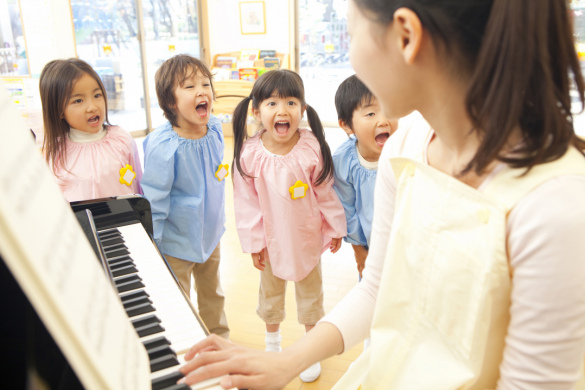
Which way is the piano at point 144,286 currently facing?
to the viewer's right

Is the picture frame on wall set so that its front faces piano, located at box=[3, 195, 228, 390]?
yes

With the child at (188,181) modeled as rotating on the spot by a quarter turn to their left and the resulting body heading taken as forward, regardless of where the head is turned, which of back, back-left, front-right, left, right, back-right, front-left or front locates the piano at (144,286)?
back-right

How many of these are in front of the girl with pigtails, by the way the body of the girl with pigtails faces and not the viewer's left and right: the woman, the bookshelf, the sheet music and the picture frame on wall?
2

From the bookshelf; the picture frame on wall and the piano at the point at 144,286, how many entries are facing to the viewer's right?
1

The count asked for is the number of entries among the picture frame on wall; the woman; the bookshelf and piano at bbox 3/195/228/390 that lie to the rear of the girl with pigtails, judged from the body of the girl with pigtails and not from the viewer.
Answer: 2

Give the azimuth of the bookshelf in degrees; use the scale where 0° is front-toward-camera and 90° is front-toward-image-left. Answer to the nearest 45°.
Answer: approximately 0°

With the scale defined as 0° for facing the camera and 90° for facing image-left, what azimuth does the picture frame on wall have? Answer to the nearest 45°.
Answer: approximately 0°

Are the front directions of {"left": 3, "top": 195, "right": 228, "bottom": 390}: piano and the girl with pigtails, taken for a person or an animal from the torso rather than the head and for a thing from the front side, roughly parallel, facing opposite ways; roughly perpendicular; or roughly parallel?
roughly perpendicular

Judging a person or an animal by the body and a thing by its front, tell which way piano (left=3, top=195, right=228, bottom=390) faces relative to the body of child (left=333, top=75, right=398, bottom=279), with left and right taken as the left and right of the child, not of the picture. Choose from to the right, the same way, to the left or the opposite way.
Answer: to the left
